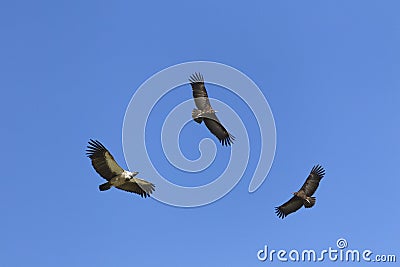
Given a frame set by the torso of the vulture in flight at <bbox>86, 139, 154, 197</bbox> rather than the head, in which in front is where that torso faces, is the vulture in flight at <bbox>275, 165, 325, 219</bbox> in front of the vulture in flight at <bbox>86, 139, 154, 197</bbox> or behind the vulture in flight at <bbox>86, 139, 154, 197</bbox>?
in front

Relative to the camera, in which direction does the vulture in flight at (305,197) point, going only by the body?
to the viewer's left

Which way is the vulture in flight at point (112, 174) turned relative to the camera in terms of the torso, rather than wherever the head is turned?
to the viewer's right

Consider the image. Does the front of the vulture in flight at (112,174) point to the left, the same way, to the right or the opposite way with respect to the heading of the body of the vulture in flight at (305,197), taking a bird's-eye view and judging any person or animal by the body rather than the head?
the opposite way

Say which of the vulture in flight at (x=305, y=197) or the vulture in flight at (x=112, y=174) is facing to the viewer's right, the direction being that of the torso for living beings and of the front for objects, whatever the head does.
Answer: the vulture in flight at (x=112, y=174)

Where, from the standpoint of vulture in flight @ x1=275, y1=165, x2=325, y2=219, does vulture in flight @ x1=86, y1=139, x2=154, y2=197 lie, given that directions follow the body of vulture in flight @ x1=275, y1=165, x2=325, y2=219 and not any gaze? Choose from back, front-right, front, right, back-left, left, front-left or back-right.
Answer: front-left

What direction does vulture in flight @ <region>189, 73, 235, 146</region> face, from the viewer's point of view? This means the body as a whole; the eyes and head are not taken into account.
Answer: to the viewer's right

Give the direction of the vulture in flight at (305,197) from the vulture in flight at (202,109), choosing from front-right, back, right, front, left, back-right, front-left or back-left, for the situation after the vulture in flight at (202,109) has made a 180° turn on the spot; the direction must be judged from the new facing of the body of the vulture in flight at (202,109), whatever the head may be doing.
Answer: back-right
